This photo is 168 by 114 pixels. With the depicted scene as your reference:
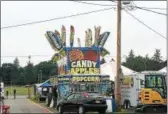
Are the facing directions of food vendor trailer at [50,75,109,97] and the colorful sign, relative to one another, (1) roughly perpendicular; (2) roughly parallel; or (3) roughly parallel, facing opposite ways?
roughly parallel

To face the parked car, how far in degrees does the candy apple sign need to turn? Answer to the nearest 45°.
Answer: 0° — it already faces it

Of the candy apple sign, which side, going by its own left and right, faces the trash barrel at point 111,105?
front

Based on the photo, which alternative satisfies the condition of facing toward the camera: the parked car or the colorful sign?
the colorful sign

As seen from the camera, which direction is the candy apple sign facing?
toward the camera

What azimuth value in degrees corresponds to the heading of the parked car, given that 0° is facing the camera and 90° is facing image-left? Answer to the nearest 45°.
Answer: approximately 135°

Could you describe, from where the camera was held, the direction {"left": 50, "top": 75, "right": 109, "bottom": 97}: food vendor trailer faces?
facing the viewer

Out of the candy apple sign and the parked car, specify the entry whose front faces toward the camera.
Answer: the candy apple sign
